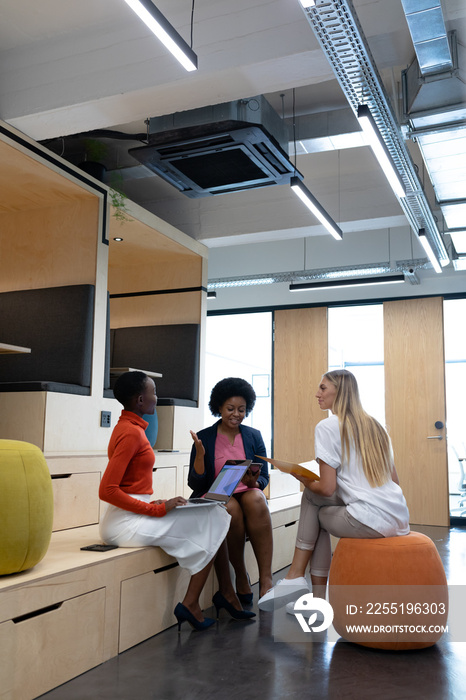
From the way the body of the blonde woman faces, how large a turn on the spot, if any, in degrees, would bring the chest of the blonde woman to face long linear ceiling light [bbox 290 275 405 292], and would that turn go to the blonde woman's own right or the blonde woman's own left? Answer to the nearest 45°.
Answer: approximately 45° to the blonde woman's own right

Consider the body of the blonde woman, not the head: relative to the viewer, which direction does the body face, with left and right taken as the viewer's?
facing away from the viewer and to the left of the viewer

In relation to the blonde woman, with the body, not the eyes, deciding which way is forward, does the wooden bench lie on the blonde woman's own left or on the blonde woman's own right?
on the blonde woman's own left

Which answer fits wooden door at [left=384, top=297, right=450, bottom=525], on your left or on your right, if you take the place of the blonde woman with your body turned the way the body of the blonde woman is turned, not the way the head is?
on your right

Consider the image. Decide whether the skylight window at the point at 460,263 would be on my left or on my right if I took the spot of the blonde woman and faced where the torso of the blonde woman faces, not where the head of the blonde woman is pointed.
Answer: on my right

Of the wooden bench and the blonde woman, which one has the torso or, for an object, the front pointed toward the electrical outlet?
the blonde woman

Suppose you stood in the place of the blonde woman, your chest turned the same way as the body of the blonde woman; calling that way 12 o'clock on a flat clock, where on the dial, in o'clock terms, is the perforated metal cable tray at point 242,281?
The perforated metal cable tray is roughly at 1 o'clock from the blonde woman.

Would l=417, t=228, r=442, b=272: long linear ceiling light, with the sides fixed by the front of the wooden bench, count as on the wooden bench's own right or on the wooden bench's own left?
on the wooden bench's own left

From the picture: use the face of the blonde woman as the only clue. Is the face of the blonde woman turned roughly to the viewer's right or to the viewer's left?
to the viewer's left

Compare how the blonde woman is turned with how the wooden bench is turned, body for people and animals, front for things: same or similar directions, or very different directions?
very different directions

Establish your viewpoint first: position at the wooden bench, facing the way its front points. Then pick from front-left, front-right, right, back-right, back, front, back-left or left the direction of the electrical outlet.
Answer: back-left
